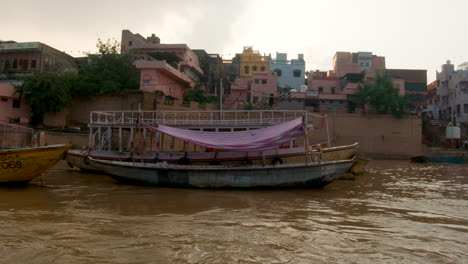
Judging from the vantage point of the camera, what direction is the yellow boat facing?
facing to the right of the viewer

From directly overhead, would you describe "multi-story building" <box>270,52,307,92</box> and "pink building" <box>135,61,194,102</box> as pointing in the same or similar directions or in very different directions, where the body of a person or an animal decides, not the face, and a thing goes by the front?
same or similar directions

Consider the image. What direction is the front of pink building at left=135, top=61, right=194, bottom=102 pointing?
toward the camera

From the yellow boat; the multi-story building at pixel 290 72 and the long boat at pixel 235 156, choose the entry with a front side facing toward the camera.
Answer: the multi-story building

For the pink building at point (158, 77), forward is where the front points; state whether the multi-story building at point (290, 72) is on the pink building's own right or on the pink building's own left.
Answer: on the pink building's own left

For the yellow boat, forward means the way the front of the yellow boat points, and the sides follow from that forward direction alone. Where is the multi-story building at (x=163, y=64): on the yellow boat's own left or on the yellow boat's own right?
on the yellow boat's own left

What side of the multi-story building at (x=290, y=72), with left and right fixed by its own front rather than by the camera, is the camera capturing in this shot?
front

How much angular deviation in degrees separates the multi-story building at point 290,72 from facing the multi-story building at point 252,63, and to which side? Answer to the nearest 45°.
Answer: approximately 90° to its right

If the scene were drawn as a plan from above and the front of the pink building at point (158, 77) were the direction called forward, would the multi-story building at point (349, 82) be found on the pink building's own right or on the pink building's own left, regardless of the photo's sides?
on the pink building's own left

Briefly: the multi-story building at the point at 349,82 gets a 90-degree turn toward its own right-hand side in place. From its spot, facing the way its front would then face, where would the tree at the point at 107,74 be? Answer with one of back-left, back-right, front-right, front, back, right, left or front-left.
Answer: front-left

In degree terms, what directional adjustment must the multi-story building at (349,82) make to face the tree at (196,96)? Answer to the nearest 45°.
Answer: approximately 45° to its right

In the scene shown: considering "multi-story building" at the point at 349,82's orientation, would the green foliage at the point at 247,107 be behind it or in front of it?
in front

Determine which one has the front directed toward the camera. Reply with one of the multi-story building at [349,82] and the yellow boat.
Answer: the multi-story building

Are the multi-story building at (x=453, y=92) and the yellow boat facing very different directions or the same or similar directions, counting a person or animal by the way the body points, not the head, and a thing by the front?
very different directions

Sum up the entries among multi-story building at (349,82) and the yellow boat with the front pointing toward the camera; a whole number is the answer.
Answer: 1

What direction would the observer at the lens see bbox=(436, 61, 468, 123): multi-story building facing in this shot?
facing the viewer and to the left of the viewer

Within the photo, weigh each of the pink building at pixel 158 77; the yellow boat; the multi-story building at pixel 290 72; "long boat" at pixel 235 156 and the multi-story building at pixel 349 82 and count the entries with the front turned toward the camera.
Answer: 3
